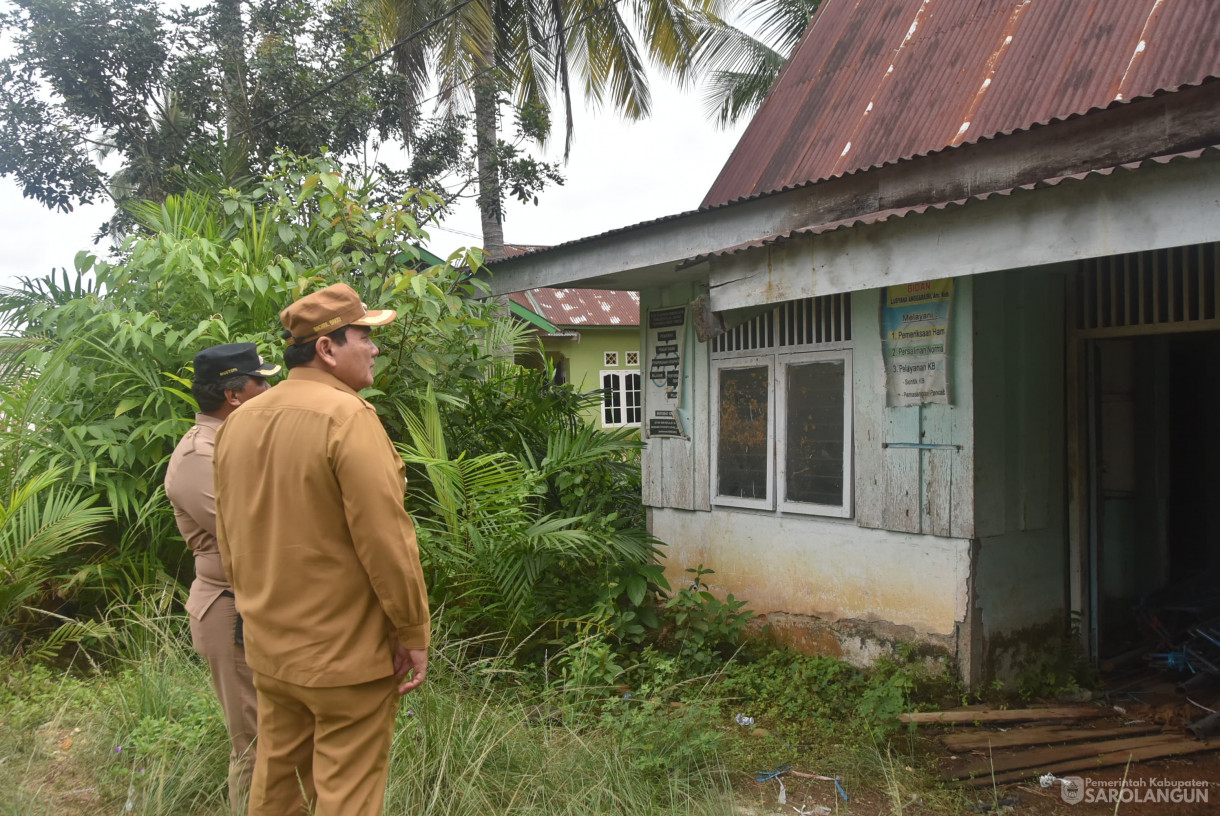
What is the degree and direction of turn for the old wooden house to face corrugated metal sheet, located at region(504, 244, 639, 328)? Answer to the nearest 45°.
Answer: approximately 90° to its right

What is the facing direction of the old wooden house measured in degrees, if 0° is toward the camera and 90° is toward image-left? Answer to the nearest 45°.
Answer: approximately 45°

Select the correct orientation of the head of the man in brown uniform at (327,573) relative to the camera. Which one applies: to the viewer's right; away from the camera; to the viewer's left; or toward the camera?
to the viewer's right

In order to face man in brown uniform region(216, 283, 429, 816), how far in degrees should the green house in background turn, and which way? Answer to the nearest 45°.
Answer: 0° — it already faces them

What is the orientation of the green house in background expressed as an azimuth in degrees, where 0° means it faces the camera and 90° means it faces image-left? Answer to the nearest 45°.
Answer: approximately 0°

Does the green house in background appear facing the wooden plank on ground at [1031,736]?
yes

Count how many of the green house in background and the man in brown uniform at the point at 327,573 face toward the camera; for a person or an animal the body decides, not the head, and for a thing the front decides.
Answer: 1
